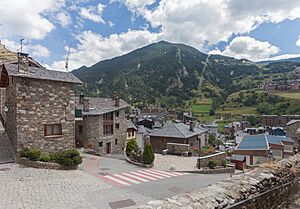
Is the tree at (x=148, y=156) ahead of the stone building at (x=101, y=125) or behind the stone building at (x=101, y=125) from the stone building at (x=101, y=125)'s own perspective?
ahead

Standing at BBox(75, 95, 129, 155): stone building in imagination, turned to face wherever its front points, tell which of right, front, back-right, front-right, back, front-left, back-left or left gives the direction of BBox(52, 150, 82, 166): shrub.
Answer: front-right

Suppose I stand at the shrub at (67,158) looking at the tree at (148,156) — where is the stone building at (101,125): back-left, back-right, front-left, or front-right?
front-left

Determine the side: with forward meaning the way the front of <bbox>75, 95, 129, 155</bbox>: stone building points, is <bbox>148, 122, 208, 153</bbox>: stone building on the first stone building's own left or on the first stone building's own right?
on the first stone building's own left

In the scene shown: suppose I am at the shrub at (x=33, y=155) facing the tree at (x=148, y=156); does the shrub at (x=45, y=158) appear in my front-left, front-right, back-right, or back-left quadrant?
front-right

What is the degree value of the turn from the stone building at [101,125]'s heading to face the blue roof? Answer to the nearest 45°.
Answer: approximately 45° to its left

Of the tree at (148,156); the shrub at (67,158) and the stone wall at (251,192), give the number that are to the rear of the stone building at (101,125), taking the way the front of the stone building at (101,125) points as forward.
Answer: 0

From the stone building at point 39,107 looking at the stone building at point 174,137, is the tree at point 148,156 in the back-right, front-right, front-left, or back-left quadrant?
front-right

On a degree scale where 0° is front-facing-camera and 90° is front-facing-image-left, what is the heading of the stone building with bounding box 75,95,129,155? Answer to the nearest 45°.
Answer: approximately 315°

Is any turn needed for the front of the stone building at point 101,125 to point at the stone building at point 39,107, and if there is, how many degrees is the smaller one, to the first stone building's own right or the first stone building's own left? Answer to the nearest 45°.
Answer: approximately 45° to the first stone building's own right

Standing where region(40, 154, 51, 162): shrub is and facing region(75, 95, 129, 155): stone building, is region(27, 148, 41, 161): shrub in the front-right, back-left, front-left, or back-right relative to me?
back-left

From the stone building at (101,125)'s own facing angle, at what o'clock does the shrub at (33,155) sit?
The shrub is roughly at 2 o'clock from the stone building.

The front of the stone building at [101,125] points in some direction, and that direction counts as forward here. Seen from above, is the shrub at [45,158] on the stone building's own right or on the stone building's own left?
on the stone building's own right
